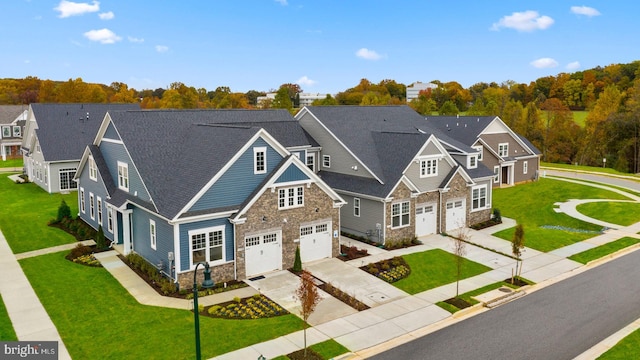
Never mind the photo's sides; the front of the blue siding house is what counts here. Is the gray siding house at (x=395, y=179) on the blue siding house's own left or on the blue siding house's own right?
on the blue siding house's own left

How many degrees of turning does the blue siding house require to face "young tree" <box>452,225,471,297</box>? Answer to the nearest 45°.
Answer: approximately 45° to its left

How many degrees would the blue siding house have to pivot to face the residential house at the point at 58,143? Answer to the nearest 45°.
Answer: approximately 180°

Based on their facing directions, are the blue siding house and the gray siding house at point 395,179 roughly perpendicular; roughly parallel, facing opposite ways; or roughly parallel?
roughly parallel

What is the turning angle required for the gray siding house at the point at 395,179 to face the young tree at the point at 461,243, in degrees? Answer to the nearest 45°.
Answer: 0° — it already faces it

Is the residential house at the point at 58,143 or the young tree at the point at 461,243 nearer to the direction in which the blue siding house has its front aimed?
the young tree

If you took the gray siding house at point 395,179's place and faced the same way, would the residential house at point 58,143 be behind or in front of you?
behind

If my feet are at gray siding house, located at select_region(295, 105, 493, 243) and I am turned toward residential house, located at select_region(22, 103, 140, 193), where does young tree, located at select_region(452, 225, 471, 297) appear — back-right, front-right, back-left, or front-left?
back-left

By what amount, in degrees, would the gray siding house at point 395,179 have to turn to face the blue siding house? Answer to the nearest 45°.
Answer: approximately 90° to its right

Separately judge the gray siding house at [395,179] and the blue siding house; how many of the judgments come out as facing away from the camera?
0

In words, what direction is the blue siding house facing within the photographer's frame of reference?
facing the viewer and to the right of the viewer
